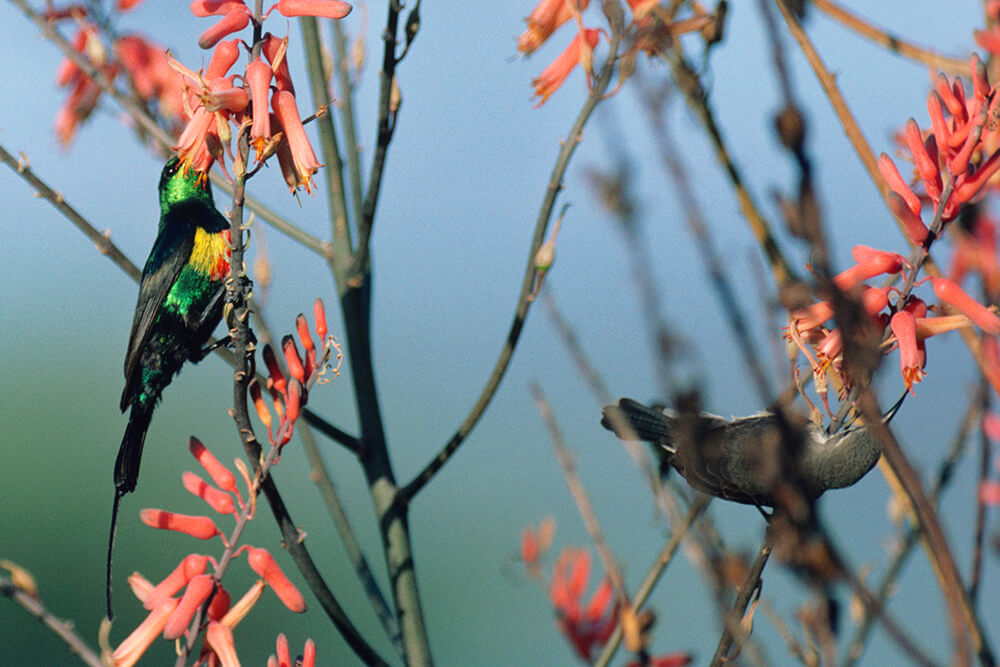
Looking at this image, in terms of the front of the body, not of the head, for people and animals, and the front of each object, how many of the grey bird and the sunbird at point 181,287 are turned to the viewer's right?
2

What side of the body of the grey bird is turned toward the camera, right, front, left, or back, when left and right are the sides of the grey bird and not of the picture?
right

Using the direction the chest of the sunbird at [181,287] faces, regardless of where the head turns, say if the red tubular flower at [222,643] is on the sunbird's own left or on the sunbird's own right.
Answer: on the sunbird's own right

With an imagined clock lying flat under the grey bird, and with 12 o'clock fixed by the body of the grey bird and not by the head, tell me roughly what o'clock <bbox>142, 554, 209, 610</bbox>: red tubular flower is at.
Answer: The red tubular flower is roughly at 7 o'clock from the grey bird.

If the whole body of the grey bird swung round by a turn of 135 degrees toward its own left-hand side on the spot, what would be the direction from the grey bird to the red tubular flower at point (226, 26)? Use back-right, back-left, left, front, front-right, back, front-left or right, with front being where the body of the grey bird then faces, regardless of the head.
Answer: front-left

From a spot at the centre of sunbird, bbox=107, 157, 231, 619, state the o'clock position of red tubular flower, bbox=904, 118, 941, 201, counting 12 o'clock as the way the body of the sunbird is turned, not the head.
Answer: The red tubular flower is roughly at 12 o'clock from the sunbird.

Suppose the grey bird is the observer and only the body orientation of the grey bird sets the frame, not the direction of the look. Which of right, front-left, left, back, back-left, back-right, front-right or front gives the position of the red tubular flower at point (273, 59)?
back

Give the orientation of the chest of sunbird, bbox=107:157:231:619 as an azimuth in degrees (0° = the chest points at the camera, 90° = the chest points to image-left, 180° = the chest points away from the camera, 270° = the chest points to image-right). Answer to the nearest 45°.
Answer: approximately 270°
